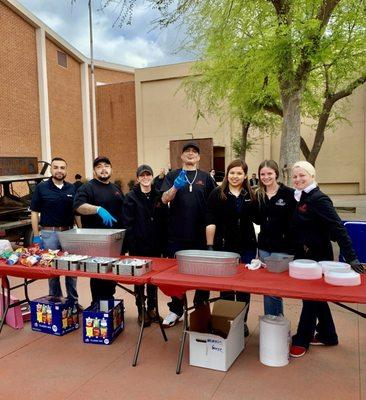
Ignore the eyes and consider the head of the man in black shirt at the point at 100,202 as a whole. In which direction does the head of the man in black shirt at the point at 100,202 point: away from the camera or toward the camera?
toward the camera

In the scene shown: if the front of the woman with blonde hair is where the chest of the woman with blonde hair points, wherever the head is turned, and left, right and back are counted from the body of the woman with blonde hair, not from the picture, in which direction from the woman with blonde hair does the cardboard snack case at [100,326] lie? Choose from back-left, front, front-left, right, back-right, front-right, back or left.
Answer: front-right

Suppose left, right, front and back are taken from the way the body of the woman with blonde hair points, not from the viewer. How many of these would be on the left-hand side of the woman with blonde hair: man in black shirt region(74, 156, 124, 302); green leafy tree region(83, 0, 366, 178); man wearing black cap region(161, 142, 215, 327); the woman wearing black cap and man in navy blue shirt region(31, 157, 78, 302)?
0

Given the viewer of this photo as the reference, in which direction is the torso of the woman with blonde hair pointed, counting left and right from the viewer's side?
facing the viewer and to the left of the viewer

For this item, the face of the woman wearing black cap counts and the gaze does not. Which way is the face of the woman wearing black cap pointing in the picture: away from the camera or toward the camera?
toward the camera

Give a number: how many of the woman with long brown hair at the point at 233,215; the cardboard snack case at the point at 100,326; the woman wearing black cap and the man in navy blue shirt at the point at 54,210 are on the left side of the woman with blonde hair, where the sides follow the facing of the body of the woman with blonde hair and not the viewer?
0

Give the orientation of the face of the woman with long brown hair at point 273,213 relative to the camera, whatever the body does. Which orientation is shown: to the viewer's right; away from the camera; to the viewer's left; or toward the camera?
toward the camera

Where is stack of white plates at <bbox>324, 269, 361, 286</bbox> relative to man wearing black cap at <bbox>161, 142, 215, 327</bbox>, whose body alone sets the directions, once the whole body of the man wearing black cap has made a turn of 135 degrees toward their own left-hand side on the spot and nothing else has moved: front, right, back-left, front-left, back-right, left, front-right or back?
right

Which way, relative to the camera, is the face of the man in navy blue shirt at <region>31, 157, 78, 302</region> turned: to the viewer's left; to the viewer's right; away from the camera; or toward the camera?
toward the camera

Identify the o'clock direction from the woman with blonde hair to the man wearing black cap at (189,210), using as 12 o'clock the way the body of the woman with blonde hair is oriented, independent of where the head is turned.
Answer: The man wearing black cap is roughly at 2 o'clock from the woman with blonde hair.

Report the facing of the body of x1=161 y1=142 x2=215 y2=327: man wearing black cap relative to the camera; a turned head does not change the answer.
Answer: toward the camera

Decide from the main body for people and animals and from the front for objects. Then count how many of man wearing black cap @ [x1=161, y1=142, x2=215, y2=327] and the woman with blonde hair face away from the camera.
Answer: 0

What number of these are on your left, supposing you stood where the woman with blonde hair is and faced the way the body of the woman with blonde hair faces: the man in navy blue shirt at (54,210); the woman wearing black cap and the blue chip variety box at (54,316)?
0

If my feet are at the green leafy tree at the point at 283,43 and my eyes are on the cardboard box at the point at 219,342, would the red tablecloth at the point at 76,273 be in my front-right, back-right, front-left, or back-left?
front-right
